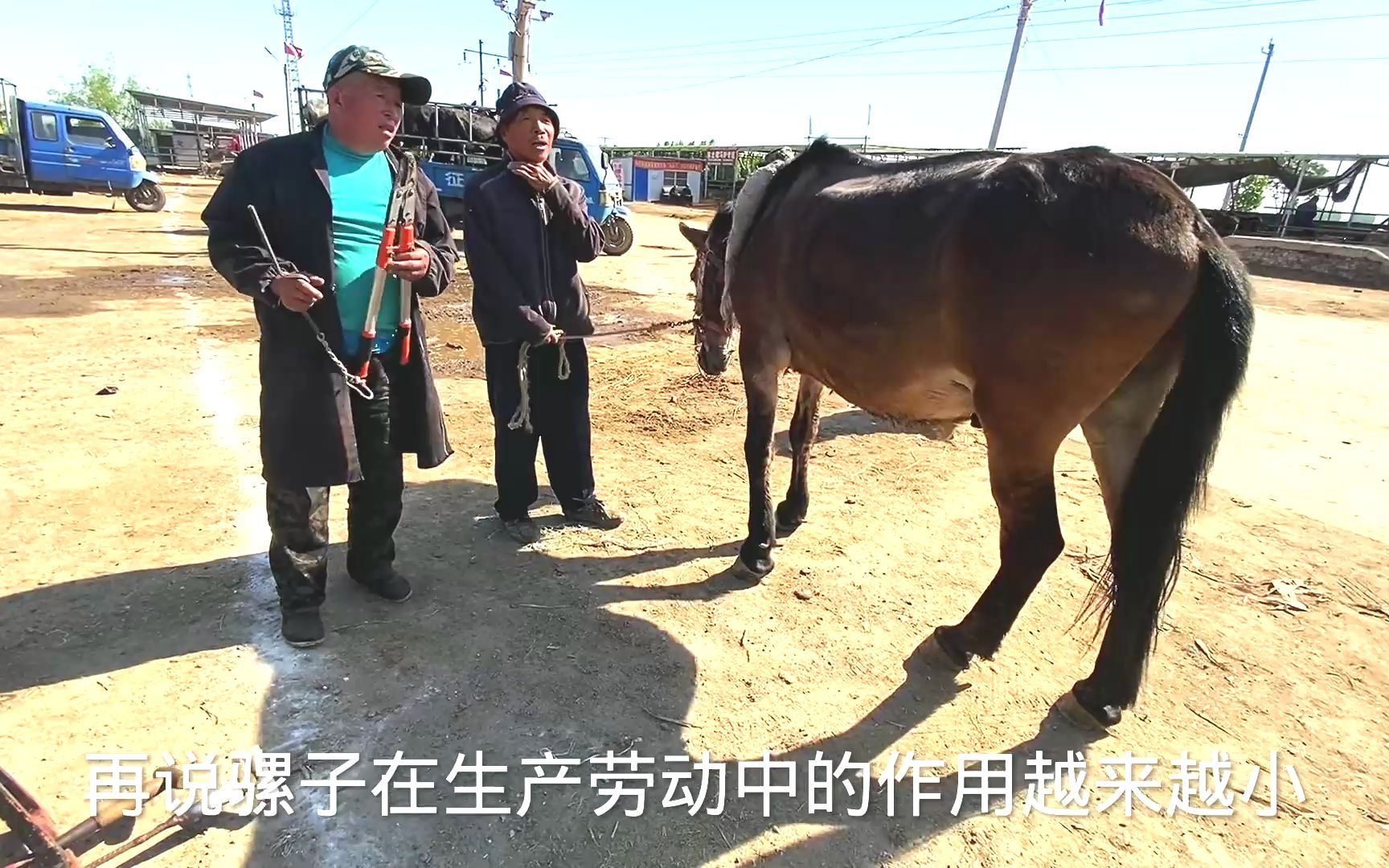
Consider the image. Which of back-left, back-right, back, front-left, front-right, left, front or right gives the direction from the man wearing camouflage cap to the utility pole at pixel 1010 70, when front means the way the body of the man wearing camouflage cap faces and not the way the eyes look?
left

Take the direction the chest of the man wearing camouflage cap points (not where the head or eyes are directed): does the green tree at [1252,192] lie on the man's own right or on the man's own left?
on the man's own left

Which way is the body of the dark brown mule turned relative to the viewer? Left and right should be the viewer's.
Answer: facing away from the viewer and to the left of the viewer

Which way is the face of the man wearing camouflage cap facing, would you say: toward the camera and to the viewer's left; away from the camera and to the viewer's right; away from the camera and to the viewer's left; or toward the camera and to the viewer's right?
toward the camera and to the viewer's right

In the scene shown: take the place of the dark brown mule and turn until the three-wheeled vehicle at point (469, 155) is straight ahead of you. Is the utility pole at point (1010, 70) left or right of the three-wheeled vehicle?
right

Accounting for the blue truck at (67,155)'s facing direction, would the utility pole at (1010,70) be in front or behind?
in front

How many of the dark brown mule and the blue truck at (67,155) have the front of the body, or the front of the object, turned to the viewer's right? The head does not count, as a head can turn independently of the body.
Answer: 1

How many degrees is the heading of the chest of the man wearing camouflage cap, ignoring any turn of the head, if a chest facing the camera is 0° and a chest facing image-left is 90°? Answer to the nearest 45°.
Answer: approximately 315°

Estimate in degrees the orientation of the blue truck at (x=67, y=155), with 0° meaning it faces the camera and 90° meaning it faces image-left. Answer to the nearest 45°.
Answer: approximately 270°

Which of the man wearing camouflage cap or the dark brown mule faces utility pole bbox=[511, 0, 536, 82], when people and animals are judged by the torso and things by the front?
the dark brown mule

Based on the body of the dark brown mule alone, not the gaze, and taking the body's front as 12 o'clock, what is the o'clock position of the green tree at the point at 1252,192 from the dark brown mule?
The green tree is roughly at 2 o'clock from the dark brown mule.

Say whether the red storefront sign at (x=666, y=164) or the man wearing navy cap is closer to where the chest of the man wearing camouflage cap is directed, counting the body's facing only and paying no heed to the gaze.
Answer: the man wearing navy cap

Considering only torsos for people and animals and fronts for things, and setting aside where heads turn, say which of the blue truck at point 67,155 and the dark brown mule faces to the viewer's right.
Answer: the blue truck
